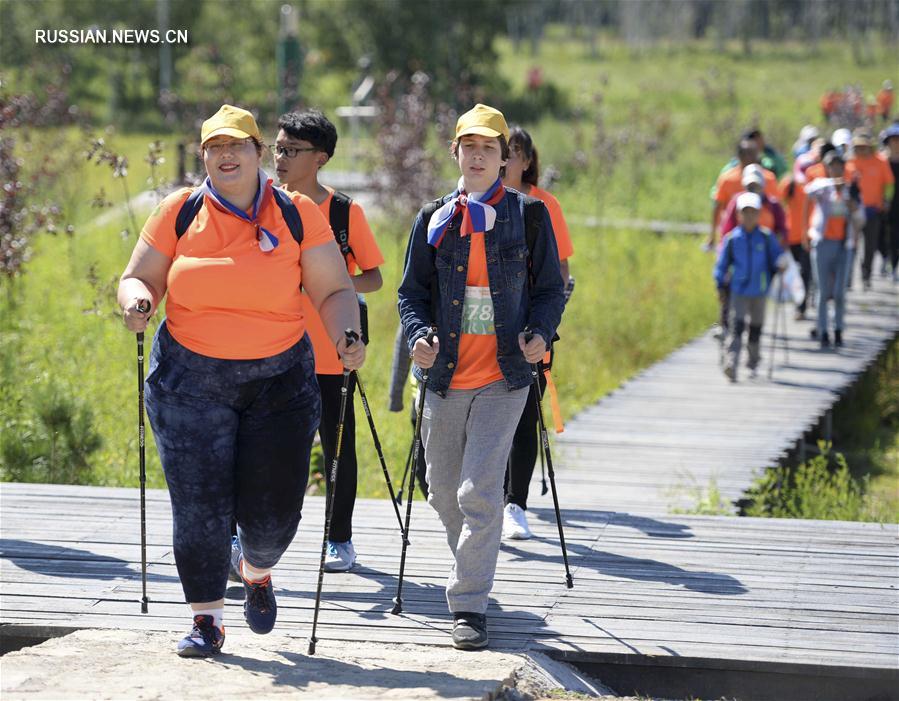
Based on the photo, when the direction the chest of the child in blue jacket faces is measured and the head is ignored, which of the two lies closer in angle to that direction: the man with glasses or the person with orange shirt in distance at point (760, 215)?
the man with glasses

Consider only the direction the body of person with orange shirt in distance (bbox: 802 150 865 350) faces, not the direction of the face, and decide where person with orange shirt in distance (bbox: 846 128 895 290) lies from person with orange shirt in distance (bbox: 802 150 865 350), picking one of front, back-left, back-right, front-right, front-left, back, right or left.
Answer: back

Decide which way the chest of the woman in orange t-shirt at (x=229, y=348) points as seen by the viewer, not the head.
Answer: toward the camera

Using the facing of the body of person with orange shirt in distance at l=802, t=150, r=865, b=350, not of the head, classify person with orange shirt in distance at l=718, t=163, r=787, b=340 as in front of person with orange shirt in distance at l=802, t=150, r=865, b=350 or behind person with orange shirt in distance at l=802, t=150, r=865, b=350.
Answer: in front

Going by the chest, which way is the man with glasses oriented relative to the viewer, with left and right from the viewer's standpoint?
facing the viewer and to the left of the viewer

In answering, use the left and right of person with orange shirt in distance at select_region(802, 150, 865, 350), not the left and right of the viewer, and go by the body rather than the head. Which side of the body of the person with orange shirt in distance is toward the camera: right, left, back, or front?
front

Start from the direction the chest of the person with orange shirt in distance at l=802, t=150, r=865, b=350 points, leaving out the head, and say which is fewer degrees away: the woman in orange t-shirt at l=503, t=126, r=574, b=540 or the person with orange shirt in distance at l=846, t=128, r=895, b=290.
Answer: the woman in orange t-shirt

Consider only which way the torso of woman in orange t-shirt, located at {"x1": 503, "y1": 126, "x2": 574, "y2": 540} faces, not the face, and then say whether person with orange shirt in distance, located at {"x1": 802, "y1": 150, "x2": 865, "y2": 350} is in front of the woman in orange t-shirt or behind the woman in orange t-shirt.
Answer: behind

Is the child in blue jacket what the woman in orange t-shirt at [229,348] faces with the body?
no

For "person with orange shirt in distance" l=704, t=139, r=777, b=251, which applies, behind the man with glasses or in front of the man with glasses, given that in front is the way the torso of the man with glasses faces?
behind

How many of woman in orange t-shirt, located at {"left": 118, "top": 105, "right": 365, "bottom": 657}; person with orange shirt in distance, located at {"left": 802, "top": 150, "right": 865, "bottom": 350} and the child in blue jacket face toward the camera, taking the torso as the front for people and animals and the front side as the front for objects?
3

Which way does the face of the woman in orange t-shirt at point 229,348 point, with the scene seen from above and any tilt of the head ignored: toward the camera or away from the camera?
toward the camera
